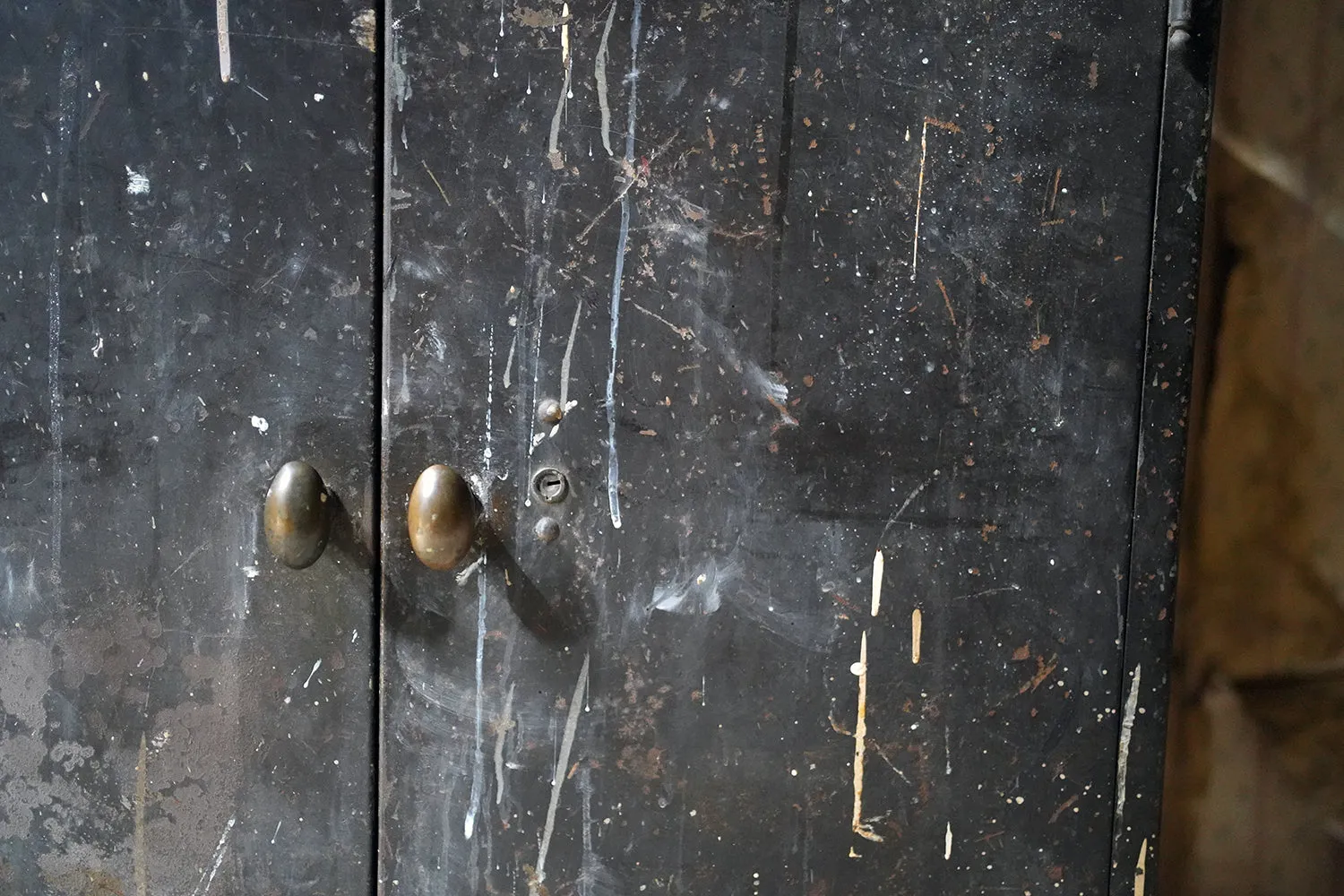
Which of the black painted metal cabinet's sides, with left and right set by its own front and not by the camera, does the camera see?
front
